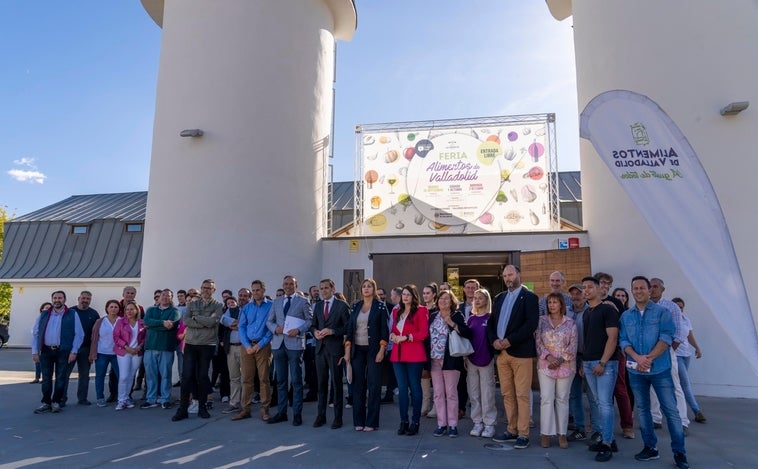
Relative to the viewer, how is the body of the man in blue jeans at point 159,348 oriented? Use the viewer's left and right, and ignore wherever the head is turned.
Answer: facing the viewer

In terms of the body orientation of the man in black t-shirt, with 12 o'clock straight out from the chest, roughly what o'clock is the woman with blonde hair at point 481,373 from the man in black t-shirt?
The woman with blonde hair is roughly at 2 o'clock from the man in black t-shirt.

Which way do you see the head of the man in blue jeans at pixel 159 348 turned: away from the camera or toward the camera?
toward the camera

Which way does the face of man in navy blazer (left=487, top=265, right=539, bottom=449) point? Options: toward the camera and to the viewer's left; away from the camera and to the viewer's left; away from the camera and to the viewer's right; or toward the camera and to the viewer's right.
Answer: toward the camera and to the viewer's left

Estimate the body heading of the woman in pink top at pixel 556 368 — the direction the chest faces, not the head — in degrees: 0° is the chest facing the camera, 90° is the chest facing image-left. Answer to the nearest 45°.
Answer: approximately 0°

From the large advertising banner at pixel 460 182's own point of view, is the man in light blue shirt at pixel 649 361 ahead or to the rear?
ahead

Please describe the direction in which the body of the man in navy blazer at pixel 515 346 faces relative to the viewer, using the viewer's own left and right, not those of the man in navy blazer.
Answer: facing the viewer and to the left of the viewer

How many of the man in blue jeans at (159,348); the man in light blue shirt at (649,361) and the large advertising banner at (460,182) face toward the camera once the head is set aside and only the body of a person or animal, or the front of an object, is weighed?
3
